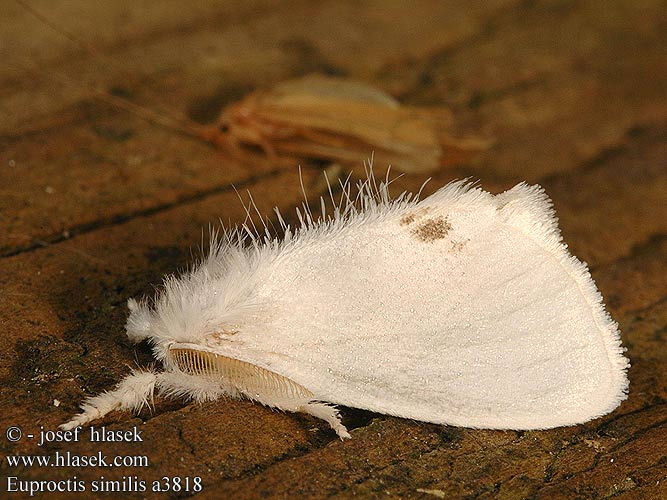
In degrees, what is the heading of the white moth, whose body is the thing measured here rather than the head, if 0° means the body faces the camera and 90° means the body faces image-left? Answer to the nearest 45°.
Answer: approximately 90°
